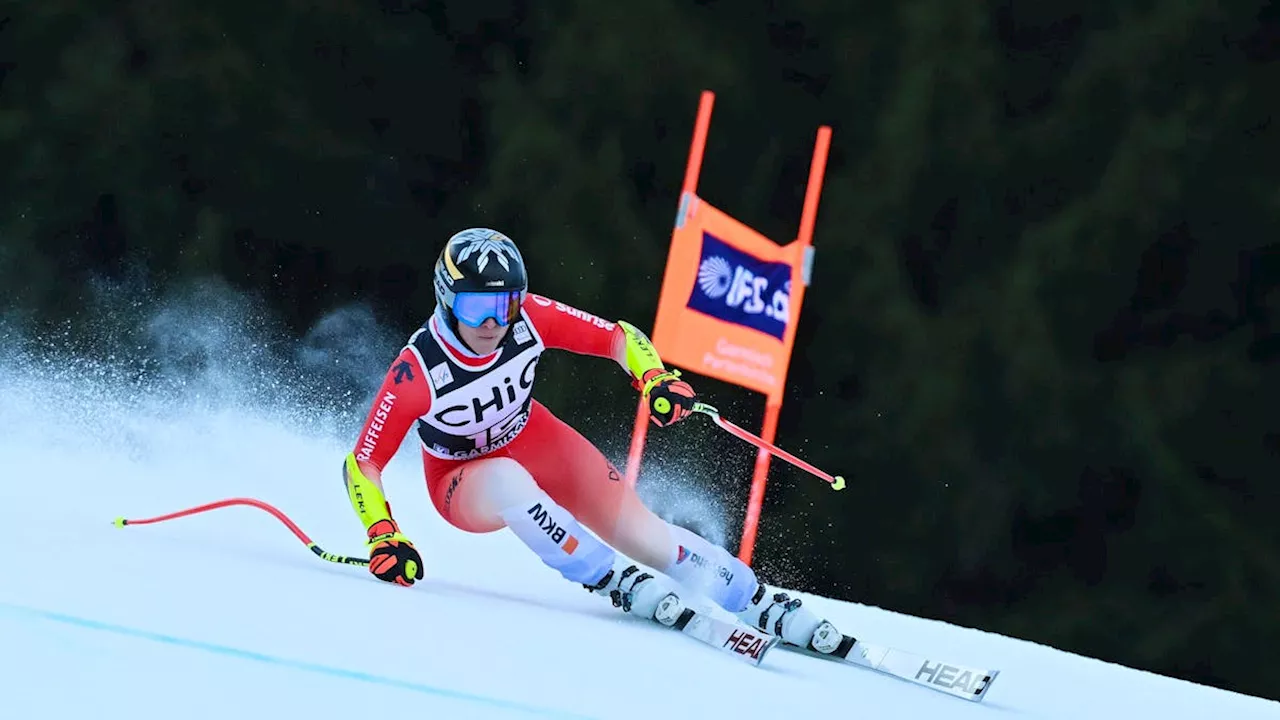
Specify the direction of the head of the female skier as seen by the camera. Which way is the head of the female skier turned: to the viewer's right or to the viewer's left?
to the viewer's right

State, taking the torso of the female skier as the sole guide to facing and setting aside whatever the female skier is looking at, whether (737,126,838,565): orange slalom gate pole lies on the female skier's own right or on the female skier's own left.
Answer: on the female skier's own left

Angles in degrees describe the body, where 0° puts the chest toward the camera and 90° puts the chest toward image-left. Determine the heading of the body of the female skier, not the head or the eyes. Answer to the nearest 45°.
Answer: approximately 315°
